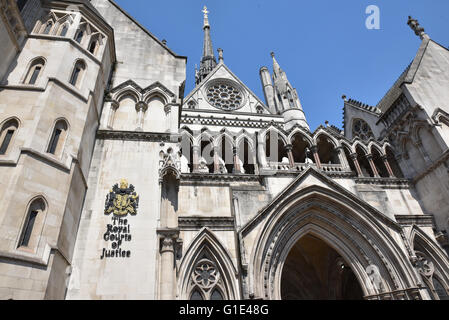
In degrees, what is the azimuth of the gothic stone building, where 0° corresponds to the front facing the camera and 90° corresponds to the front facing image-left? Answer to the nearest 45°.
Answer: approximately 0°
